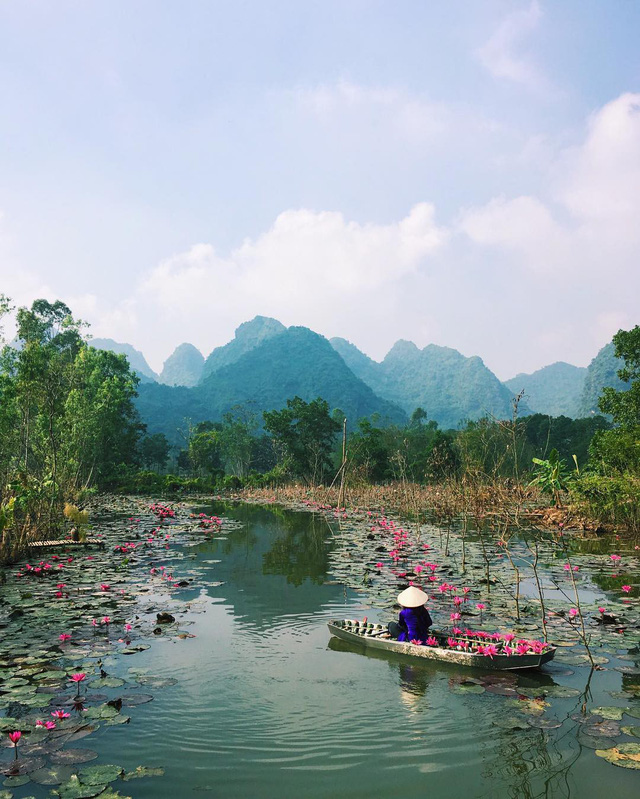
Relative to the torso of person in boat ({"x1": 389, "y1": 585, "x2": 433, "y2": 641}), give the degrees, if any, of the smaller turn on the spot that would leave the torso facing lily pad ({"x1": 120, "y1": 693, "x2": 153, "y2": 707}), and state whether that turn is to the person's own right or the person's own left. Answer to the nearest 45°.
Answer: approximately 135° to the person's own left

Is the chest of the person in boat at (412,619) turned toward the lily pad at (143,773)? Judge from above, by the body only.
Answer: no

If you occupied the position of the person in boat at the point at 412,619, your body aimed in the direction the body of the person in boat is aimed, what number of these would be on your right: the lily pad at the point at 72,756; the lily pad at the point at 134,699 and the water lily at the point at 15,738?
0

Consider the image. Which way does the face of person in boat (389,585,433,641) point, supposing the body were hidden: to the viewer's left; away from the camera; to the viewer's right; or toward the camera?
away from the camera

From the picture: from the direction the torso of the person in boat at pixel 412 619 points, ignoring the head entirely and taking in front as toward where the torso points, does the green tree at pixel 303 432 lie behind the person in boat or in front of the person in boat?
in front

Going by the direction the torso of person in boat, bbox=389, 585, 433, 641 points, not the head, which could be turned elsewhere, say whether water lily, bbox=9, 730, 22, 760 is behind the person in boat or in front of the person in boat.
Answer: behind

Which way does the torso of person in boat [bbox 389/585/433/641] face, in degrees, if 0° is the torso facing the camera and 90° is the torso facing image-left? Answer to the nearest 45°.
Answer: approximately 180°

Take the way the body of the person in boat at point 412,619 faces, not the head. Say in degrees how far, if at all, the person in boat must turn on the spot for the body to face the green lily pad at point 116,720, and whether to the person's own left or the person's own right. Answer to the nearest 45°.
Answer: approximately 135° to the person's own left

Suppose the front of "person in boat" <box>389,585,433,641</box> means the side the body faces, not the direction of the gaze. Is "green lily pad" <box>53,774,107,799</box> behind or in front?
behind

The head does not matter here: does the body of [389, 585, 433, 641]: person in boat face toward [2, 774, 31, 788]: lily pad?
no

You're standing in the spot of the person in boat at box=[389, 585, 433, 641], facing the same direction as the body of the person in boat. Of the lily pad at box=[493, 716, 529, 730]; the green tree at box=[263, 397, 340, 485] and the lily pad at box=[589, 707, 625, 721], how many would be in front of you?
1

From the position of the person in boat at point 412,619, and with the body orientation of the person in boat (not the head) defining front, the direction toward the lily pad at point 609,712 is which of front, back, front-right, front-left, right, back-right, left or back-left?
back-right

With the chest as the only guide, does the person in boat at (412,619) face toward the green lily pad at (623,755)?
no
